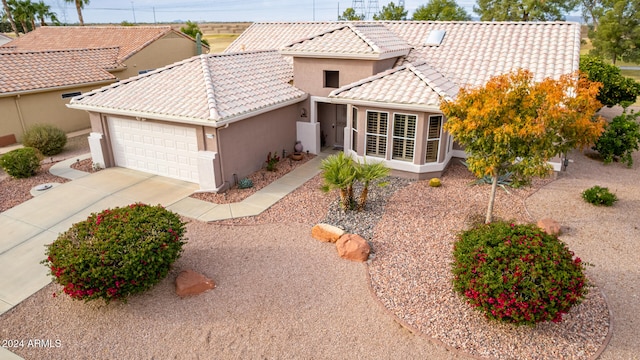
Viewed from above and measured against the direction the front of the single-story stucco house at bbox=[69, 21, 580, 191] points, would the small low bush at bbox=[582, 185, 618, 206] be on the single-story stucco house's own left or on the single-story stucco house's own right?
on the single-story stucco house's own left

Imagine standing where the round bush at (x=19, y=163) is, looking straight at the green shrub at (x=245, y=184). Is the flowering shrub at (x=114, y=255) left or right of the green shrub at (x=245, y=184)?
right

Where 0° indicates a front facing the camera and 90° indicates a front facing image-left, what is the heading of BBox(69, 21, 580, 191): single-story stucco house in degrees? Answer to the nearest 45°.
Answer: approximately 45°

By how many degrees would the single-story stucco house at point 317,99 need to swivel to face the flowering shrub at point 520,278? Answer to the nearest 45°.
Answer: approximately 45° to its left

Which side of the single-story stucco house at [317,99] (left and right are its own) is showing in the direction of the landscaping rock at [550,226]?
left

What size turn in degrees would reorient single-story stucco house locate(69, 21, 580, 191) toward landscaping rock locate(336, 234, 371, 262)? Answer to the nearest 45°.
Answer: approximately 45° to its left

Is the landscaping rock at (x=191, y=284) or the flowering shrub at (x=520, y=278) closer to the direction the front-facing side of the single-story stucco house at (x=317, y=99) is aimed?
the landscaping rock

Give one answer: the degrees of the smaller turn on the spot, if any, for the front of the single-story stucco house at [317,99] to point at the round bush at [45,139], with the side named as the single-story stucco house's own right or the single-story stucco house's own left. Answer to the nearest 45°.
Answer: approximately 45° to the single-story stucco house's own right

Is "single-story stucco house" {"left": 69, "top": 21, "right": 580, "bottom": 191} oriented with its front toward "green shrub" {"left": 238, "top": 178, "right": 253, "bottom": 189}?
yes
